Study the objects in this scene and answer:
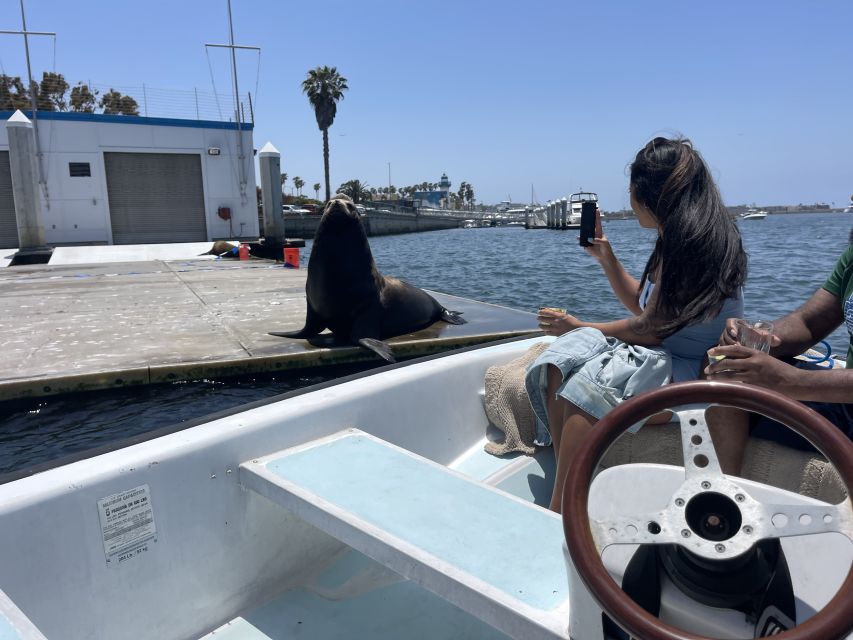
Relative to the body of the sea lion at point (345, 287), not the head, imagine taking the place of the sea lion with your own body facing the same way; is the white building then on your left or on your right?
on your right

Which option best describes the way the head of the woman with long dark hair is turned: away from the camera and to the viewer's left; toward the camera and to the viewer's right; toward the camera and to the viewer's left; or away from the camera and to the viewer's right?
away from the camera and to the viewer's left

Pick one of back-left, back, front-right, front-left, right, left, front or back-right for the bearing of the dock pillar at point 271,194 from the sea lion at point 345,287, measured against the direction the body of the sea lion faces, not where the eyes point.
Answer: back-right

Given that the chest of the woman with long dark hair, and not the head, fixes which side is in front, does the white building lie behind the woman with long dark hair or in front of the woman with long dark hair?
in front

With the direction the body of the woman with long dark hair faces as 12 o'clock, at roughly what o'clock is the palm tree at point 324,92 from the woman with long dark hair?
The palm tree is roughly at 2 o'clock from the woman with long dark hair.

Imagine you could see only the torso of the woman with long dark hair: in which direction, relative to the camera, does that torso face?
to the viewer's left

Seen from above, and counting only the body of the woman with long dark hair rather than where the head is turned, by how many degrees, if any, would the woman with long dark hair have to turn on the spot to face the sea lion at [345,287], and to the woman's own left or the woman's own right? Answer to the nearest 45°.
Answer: approximately 45° to the woman's own right

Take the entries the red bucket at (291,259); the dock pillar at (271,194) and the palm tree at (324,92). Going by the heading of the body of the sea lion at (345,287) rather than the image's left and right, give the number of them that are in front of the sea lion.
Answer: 0

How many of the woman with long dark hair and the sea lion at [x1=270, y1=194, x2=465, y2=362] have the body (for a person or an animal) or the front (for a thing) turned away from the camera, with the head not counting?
0

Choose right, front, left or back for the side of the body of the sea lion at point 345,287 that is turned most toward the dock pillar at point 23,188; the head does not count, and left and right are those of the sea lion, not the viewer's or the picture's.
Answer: right

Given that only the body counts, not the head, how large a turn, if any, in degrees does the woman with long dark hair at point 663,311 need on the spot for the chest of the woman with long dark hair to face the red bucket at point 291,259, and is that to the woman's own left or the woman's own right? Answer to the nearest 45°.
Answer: approximately 45° to the woman's own right
